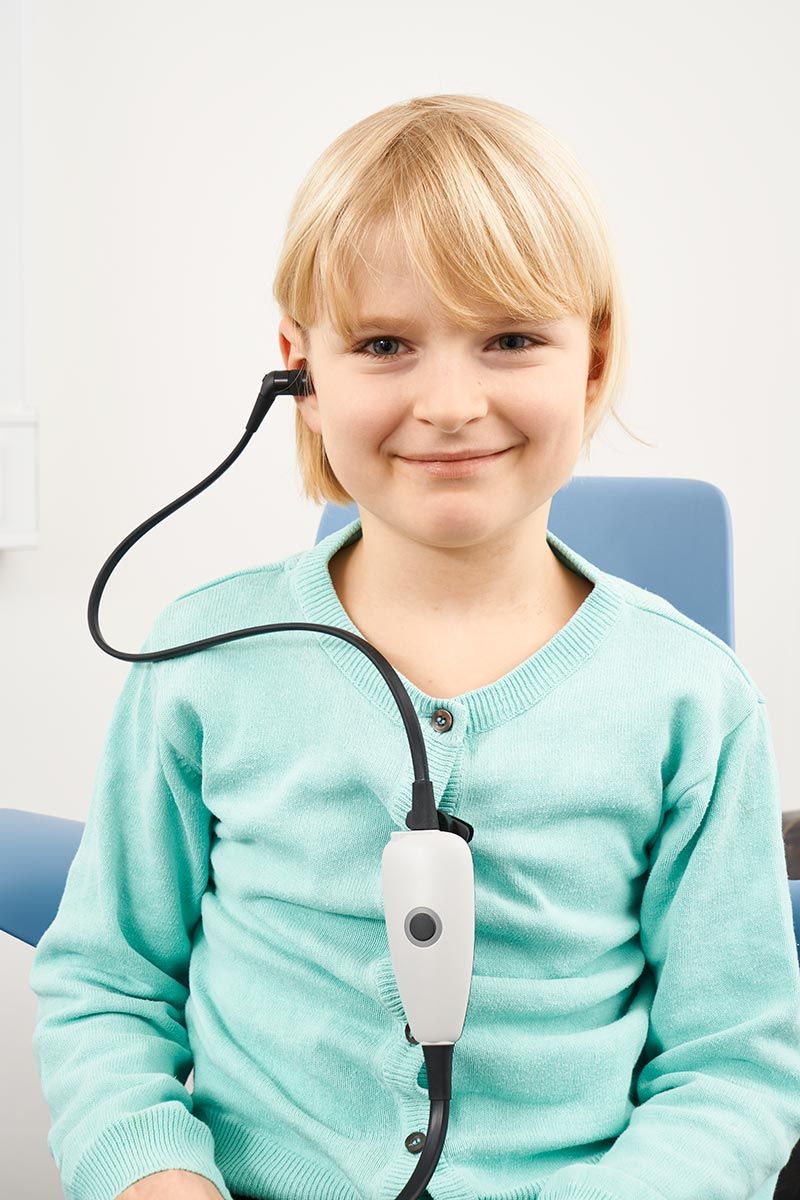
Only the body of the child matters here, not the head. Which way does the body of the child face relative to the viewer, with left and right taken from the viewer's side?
facing the viewer

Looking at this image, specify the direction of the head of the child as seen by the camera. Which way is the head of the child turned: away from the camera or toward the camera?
toward the camera
